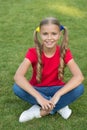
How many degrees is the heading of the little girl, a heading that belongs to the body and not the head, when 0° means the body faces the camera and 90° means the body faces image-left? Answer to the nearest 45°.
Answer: approximately 0°
